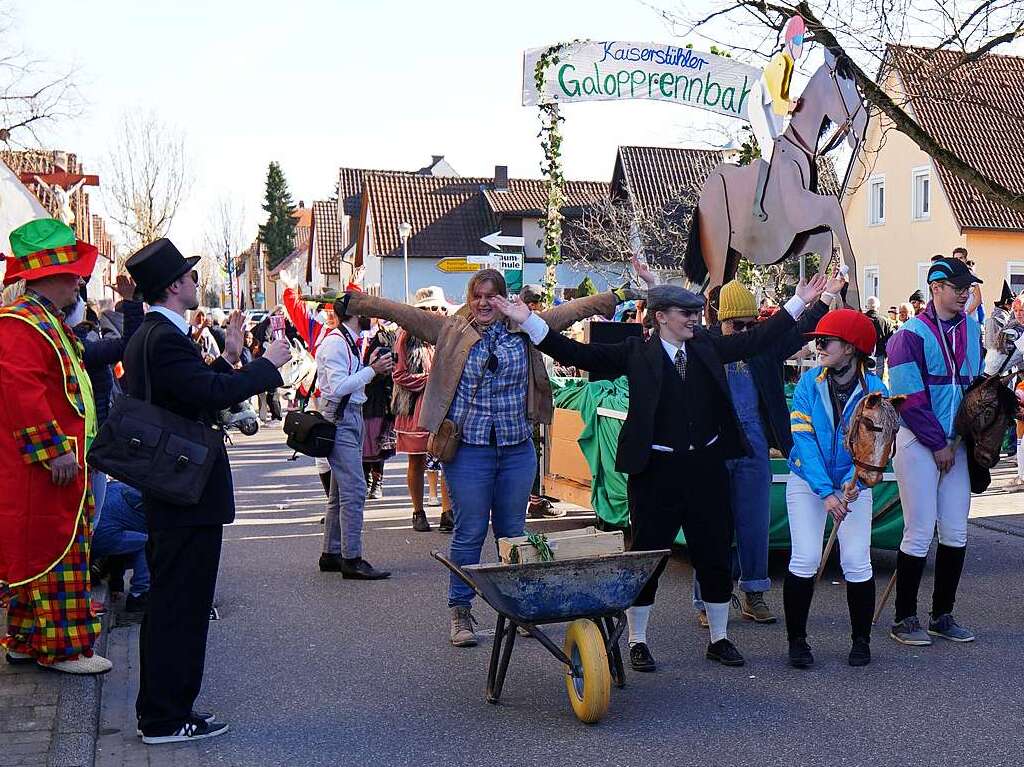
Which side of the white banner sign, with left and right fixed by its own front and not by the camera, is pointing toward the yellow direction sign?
back

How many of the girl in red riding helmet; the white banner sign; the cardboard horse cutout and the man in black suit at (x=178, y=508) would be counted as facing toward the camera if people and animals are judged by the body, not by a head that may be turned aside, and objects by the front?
2

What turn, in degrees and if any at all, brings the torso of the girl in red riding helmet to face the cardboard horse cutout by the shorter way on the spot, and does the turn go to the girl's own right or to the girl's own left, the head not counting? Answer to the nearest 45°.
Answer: approximately 180°

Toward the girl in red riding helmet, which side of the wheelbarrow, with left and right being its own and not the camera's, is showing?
left

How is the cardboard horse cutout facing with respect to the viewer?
to the viewer's right

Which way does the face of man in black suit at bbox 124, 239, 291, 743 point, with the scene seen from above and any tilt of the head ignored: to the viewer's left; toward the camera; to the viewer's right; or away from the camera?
to the viewer's right

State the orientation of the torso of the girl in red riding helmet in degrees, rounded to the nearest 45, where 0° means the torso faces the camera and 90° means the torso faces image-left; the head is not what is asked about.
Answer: approximately 0°

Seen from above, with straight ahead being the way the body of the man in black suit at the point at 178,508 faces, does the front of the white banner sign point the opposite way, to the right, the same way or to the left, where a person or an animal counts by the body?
to the right

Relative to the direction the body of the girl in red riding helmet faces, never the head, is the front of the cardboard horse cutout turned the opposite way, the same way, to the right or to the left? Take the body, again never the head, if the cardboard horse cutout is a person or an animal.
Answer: to the left

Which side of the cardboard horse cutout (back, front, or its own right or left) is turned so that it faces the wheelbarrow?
right

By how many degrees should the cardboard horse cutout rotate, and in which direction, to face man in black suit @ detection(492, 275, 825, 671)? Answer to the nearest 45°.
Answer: approximately 90° to its right

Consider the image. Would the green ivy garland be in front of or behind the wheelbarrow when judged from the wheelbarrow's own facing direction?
behind
